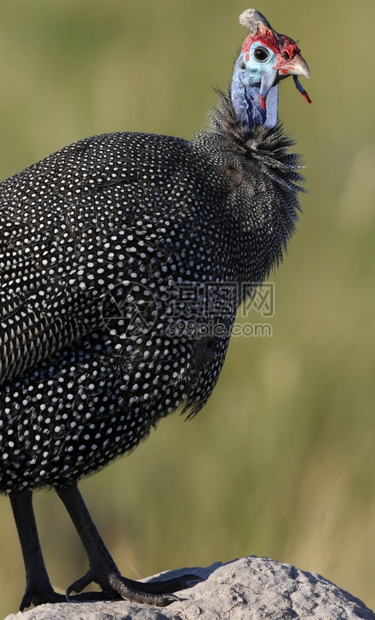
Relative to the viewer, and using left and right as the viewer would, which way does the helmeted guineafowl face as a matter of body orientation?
facing to the right of the viewer
